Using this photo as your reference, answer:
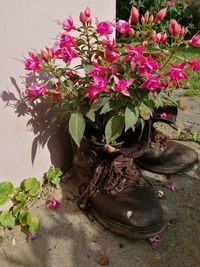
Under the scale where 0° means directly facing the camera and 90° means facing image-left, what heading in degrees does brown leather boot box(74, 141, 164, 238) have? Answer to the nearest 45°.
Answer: approximately 315°

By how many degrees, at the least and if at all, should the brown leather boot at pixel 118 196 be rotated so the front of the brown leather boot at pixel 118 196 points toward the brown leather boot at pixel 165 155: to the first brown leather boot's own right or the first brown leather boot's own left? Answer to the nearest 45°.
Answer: approximately 90° to the first brown leather boot's own left

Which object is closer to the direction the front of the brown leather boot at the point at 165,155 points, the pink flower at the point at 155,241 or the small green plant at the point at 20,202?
the pink flower

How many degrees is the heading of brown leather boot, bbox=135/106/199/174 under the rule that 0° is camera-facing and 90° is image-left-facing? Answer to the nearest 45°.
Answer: approximately 315°

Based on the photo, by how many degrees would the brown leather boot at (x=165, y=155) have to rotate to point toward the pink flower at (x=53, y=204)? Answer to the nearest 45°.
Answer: approximately 90° to its right

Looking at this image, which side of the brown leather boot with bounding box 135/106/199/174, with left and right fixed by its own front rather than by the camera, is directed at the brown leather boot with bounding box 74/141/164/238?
right

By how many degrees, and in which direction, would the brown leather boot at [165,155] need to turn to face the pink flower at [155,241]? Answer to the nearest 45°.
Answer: approximately 45° to its right

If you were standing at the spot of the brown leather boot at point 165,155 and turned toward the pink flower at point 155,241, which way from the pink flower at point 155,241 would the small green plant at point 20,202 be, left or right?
right
